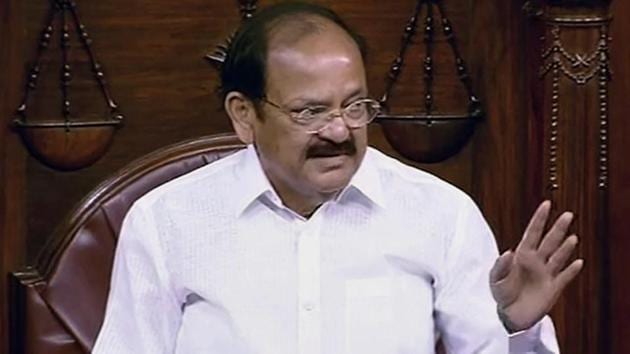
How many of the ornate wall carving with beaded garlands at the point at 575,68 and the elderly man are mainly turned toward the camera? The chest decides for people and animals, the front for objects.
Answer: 2

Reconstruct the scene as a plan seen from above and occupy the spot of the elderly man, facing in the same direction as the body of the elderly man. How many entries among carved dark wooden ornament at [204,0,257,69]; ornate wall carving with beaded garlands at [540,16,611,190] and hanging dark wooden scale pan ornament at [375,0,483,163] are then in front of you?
0

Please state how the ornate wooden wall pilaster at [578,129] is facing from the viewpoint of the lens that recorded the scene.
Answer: facing the viewer

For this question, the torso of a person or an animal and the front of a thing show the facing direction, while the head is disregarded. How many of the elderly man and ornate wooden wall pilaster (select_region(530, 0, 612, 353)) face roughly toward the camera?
2

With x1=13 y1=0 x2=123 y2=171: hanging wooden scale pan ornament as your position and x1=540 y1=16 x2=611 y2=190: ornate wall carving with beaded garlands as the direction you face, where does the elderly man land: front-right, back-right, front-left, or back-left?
front-right

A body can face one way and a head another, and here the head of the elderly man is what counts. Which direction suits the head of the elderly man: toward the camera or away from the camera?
toward the camera

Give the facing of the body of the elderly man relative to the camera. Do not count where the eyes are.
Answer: toward the camera

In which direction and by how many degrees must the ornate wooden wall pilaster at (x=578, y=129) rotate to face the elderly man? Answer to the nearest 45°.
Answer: approximately 45° to its right

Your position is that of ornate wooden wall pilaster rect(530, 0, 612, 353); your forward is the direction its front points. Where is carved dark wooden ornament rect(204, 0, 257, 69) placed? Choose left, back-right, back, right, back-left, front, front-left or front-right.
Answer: right

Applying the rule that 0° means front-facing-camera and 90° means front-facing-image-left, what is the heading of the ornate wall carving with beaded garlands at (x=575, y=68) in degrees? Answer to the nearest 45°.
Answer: approximately 0°

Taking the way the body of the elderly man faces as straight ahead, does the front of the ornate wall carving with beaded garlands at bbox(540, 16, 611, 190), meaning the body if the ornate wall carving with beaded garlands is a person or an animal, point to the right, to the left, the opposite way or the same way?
the same way
